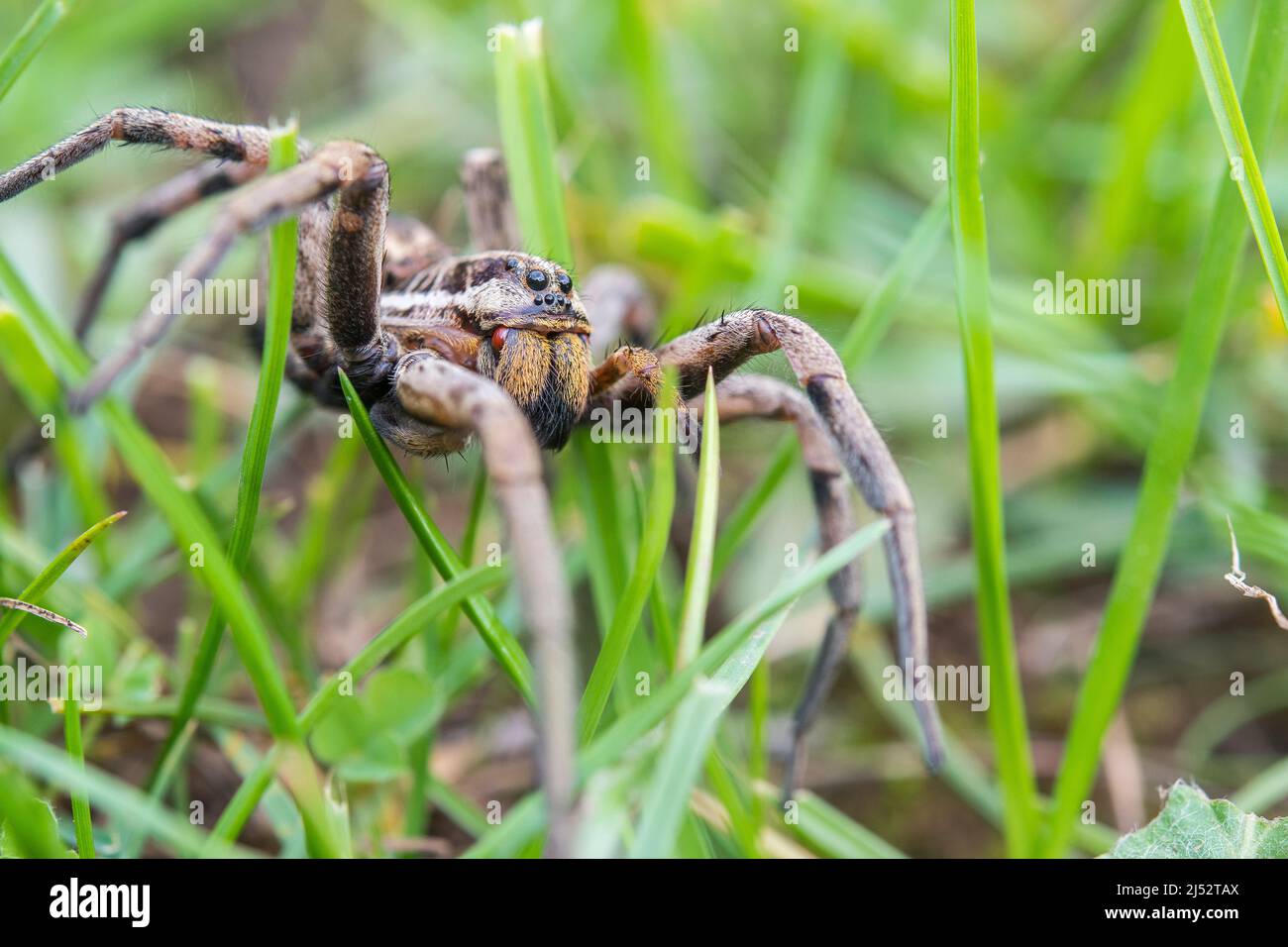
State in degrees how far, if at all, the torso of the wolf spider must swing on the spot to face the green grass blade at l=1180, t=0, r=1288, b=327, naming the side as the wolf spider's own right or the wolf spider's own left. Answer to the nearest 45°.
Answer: approximately 45° to the wolf spider's own left

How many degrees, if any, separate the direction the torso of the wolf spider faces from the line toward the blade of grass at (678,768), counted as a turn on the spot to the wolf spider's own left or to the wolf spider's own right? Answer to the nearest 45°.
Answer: approximately 45° to the wolf spider's own right

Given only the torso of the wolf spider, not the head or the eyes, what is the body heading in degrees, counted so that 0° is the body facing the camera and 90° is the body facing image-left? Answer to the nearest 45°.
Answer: approximately 315°

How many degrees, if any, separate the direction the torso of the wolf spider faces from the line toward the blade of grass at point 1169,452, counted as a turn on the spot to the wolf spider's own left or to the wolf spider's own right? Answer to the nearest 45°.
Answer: approximately 45° to the wolf spider's own left

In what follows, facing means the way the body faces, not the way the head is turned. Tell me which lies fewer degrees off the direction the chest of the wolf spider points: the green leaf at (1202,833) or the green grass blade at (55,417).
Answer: the green leaf
